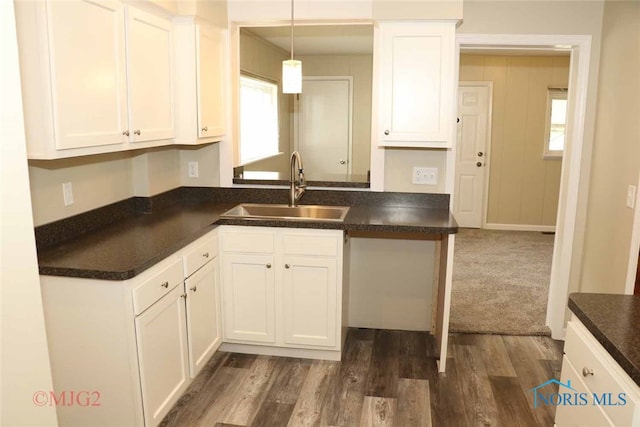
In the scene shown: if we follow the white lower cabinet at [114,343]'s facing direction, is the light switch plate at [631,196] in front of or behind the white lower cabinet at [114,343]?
in front

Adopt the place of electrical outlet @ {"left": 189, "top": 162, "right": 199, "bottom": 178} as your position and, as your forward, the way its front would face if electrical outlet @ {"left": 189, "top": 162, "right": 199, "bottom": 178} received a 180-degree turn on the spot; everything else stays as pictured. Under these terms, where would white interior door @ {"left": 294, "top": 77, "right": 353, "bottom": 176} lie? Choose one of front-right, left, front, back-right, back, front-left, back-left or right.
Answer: front-right

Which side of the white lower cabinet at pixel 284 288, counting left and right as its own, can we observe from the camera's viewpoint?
front

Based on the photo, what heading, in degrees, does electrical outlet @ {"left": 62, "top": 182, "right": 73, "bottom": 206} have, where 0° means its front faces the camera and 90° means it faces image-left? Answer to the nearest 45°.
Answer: approximately 315°

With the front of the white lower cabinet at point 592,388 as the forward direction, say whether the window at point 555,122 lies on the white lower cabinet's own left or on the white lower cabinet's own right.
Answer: on the white lower cabinet's own right

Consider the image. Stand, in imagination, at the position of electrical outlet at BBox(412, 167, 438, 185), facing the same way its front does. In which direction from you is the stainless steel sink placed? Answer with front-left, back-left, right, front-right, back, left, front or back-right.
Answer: right

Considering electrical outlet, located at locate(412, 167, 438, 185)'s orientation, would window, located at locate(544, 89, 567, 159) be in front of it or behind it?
behind

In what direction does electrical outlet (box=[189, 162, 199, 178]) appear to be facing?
toward the camera

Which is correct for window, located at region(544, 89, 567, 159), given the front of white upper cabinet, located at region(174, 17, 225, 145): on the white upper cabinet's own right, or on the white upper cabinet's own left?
on the white upper cabinet's own left

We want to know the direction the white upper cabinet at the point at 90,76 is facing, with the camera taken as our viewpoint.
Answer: facing the viewer and to the right of the viewer

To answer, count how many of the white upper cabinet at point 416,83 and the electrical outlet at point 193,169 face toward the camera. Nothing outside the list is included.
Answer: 2

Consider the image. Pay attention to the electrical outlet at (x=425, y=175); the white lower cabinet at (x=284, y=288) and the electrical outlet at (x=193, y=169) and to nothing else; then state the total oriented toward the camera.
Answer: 3
